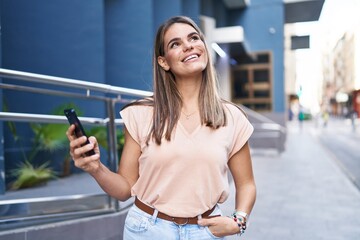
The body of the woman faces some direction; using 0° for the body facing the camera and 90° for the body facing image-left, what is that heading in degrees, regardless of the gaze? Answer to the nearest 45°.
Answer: approximately 0°

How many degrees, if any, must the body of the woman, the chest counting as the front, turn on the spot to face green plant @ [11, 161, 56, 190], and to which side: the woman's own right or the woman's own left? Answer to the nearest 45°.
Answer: approximately 135° to the woman's own right

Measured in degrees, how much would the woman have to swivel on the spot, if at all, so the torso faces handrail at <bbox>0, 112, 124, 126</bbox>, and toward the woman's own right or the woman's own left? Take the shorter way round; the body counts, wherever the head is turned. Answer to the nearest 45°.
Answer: approximately 135° to the woman's own right

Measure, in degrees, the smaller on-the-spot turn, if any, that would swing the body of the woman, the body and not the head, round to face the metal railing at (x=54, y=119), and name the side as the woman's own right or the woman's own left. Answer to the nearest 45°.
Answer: approximately 135° to the woman's own right

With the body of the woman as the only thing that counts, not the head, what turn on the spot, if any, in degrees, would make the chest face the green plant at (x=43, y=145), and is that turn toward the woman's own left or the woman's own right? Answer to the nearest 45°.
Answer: approximately 135° to the woman's own right

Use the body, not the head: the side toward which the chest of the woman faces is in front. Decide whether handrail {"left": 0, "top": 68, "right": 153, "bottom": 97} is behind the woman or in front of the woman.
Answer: behind
